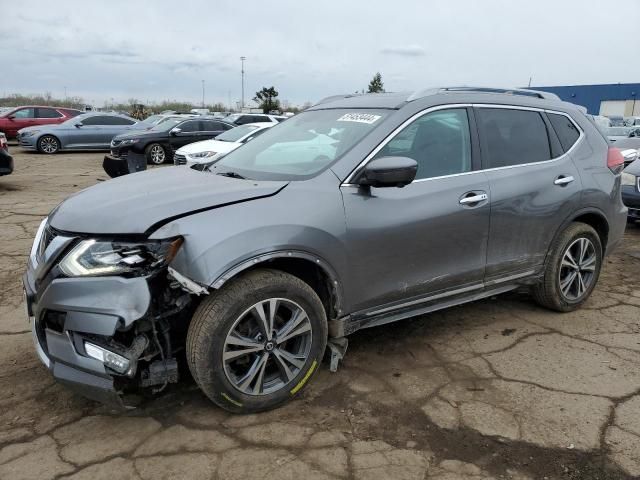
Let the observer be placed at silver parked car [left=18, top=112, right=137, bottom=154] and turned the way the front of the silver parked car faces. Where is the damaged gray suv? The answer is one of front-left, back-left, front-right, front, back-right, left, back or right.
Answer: left

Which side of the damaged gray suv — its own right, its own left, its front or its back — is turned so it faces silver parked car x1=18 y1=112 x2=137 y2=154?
right

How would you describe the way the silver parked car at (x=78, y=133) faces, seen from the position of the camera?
facing to the left of the viewer

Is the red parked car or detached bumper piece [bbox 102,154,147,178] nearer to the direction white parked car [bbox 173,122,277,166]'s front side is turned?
the detached bumper piece

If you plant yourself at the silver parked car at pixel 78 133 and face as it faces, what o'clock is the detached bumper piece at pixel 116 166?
The detached bumper piece is roughly at 9 o'clock from the silver parked car.

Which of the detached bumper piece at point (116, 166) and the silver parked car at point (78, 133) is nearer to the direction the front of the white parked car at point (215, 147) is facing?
the detached bumper piece

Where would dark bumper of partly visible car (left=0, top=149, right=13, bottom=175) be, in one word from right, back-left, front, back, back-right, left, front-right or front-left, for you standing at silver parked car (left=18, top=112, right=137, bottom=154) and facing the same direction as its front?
left

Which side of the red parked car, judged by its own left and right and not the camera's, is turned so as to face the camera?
left

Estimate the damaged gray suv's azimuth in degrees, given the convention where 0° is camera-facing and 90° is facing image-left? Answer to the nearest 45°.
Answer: approximately 45°

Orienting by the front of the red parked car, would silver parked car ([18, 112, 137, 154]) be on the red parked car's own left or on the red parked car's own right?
on the red parked car's own left
